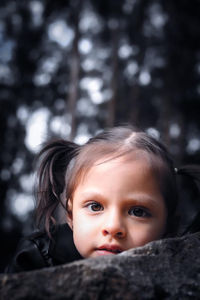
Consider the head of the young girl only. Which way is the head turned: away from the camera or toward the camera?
toward the camera

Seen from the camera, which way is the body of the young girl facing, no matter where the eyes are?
toward the camera

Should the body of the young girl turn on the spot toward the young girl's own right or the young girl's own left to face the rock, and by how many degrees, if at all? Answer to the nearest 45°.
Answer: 0° — they already face it
